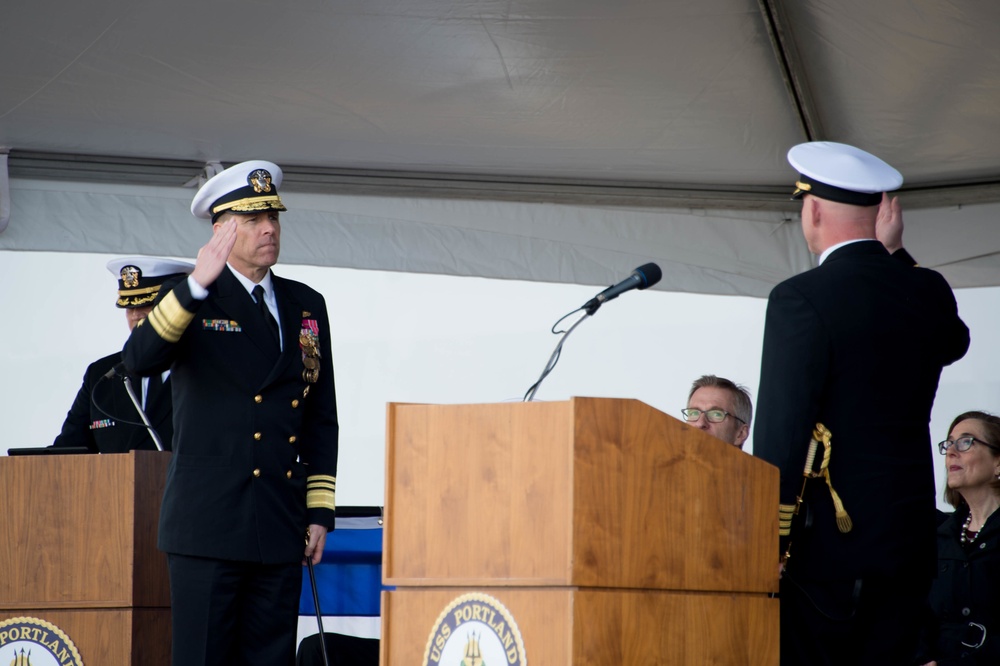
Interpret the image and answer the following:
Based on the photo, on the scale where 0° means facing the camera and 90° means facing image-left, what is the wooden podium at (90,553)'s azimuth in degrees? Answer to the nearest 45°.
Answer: approximately 0°

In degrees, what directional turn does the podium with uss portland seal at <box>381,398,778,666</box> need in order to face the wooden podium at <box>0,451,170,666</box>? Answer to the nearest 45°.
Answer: approximately 90° to its right

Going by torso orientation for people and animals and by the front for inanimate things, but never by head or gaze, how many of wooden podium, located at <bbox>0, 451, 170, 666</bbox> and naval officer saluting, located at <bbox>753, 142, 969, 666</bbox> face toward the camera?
1

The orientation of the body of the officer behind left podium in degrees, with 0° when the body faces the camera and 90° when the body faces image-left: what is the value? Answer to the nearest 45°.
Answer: approximately 0°

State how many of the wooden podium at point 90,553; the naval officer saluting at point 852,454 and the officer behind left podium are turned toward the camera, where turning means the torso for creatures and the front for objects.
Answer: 2

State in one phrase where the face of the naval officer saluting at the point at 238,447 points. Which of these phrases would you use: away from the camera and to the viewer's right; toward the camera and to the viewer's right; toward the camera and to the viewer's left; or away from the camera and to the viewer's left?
toward the camera and to the viewer's right

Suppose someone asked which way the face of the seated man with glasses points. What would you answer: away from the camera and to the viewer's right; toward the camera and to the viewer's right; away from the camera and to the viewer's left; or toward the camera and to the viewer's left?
toward the camera and to the viewer's left

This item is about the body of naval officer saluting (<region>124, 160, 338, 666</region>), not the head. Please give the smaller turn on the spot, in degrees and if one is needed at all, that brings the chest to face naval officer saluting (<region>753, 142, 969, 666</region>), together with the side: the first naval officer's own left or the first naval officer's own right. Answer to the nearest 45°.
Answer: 0° — they already face them

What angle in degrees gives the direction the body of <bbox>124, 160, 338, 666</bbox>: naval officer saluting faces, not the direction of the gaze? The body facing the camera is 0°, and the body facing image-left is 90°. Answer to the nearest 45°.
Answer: approximately 315°

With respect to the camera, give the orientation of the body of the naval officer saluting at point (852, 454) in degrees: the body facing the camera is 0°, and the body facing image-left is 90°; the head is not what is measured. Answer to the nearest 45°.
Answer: approximately 135°
